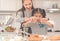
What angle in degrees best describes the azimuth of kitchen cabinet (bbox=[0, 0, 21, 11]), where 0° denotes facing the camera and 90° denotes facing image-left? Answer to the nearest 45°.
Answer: approximately 0°

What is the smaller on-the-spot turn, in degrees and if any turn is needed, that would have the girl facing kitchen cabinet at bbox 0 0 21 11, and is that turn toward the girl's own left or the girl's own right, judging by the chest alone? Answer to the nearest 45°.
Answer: approximately 135° to the girl's own right

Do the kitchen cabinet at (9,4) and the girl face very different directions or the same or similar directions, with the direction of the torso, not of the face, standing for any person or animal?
same or similar directions

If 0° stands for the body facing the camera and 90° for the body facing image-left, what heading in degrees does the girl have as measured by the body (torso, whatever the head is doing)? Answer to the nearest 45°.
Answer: approximately 0°
